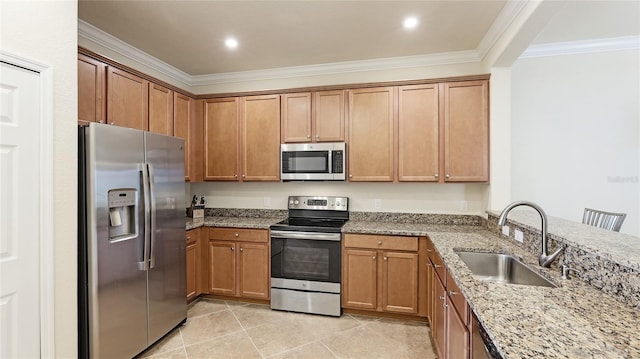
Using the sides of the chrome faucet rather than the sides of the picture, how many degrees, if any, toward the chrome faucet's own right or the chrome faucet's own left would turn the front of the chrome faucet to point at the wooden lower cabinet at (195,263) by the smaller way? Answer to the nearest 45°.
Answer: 0° — it already faces it

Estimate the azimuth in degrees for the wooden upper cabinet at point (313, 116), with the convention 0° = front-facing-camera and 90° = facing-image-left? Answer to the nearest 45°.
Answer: approximately 0°

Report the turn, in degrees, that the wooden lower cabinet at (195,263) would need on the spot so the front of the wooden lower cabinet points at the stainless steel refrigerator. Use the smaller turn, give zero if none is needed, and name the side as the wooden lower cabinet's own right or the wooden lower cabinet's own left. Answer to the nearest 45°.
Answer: approximately 90° to the wooden lower cabinet's own right

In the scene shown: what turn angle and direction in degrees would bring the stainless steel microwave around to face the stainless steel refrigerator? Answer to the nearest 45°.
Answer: approximately 45° to its right

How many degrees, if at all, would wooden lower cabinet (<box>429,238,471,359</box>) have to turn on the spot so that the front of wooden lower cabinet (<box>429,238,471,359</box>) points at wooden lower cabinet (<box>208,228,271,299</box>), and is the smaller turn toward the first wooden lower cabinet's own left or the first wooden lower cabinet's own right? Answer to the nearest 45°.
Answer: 0° — it already faces it

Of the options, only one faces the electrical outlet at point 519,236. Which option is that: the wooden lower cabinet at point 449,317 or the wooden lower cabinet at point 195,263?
the wooden lower cabinet at point 195,263

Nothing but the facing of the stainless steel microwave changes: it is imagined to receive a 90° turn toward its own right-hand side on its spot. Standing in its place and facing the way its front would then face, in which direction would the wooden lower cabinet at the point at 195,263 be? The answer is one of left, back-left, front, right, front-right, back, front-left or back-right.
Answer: front

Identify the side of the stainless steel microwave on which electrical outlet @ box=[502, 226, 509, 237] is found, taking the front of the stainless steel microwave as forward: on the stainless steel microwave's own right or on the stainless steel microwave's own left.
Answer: on the stainless steel microwave's own left

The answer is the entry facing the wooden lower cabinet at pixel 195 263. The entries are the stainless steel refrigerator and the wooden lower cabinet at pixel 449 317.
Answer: the wooden lower cabinet at pixel 449 317

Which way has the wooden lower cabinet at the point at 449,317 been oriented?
to the viewer's left

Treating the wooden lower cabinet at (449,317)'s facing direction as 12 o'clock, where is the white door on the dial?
The white door is roughly at 11 o'clock from the wooden lower cabinet.
